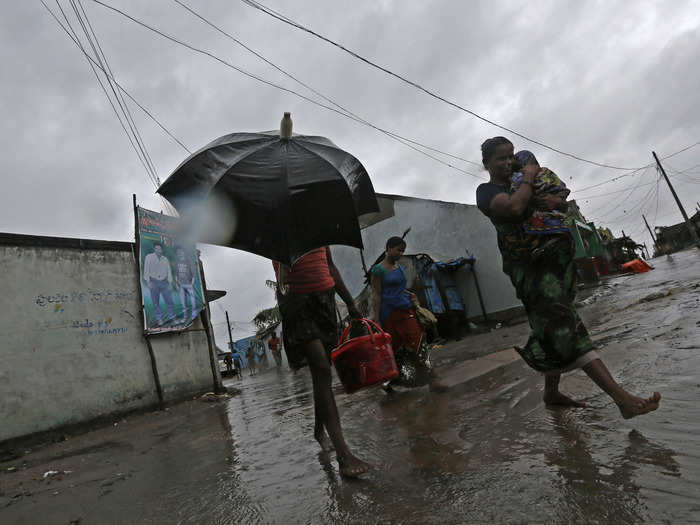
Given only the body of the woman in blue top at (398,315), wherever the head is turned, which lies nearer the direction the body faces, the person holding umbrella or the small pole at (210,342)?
the person holding umbrella

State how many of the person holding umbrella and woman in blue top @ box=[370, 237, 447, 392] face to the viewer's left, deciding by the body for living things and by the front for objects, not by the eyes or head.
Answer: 0

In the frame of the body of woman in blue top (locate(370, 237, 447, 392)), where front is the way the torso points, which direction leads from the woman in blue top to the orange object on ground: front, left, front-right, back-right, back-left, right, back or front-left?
left

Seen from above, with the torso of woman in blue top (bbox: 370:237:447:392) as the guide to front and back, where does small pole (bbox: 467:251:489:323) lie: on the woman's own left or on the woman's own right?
on the woman's own left

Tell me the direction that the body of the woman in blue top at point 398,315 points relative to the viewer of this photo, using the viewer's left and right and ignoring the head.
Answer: facing the viewer and to the right of the viewer
